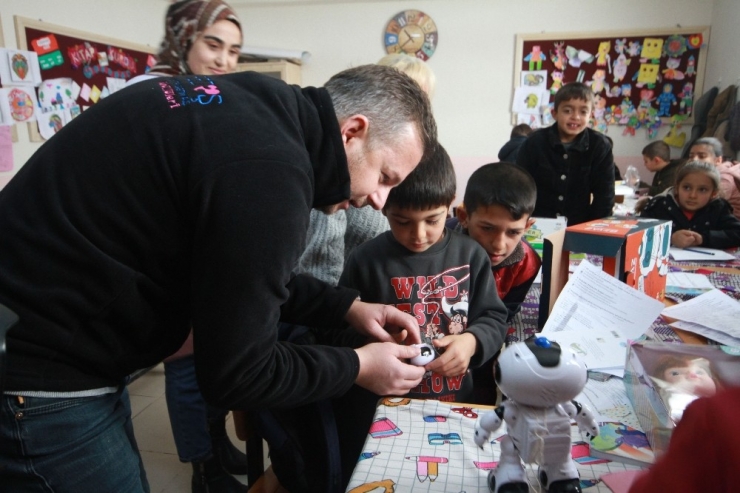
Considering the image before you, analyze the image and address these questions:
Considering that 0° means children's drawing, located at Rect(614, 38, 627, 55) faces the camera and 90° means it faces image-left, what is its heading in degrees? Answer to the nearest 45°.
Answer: approximately 0°

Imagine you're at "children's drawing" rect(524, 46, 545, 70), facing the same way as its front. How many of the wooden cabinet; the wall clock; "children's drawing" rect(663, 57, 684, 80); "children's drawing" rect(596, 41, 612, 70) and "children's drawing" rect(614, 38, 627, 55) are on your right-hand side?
2

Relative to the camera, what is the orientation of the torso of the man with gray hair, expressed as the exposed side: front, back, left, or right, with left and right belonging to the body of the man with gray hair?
right

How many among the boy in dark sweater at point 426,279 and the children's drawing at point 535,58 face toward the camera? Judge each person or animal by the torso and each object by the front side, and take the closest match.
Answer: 2

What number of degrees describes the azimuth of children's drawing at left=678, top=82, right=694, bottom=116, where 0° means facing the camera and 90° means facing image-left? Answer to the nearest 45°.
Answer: approximately 0°

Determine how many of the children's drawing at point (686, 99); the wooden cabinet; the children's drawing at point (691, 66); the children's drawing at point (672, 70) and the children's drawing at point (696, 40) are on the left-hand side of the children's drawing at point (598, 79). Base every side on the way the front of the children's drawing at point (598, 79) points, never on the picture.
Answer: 4

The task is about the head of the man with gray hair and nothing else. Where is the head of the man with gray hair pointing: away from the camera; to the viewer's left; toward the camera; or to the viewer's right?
to the viewer's right

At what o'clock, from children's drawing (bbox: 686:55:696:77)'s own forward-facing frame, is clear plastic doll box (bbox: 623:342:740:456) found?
The clear plastic doll box is roughly at 12 o'clock from the children's drawing.
